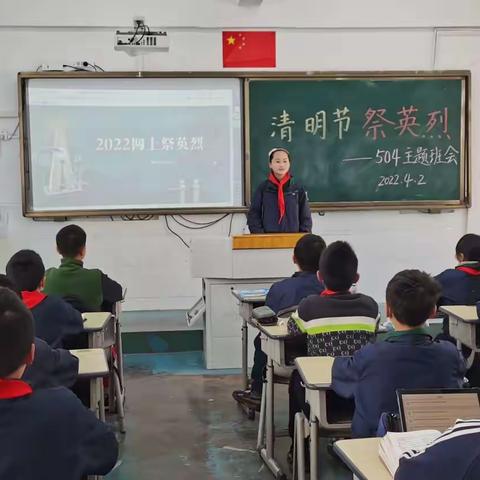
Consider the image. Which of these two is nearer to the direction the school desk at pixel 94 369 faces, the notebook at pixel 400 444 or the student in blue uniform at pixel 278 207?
the notebook

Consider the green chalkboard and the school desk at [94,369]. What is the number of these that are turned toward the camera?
2

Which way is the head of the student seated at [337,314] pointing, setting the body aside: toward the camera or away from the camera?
away from the camera

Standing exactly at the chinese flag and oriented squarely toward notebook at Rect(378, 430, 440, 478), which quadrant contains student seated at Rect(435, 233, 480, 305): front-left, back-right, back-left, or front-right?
front-left

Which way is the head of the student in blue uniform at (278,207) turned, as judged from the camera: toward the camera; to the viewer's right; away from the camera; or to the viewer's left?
toward the camera

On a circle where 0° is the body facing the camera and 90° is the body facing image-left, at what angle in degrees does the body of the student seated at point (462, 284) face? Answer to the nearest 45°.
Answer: approximately 135°

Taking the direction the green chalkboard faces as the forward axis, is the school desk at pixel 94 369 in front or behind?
in front

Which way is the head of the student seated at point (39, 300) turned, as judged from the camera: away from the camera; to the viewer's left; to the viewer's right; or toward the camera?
away from the camera

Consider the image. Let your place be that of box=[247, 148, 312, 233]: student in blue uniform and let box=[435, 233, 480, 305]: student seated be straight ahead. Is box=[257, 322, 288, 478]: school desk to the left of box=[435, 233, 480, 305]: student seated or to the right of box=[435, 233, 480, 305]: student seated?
right

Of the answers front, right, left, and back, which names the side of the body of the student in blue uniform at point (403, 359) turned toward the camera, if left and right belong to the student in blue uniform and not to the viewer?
back

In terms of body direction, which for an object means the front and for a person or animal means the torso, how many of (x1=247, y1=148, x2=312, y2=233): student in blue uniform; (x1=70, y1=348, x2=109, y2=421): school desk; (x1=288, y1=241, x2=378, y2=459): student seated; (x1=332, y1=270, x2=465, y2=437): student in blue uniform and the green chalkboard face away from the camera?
2

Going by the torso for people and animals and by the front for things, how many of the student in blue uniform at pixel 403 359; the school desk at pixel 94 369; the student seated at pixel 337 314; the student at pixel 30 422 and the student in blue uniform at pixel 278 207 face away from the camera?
3

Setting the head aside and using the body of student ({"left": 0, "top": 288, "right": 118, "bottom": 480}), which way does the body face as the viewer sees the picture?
away from the camera

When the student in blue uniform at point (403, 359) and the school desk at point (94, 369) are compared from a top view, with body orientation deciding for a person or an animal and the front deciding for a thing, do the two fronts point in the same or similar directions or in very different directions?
very different directions

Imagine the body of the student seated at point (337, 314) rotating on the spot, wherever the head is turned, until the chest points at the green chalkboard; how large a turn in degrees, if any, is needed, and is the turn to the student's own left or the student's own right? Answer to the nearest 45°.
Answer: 0° — they already face it

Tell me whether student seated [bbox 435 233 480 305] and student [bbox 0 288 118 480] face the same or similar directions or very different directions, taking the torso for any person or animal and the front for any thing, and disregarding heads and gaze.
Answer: same or similar directions

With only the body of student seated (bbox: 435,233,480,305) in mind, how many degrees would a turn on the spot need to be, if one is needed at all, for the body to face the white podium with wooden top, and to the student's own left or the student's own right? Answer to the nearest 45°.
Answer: approximately 45° to the student's own left

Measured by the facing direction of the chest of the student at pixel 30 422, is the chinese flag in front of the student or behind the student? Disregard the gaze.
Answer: in front

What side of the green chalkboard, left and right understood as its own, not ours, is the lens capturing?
front
